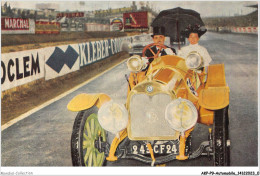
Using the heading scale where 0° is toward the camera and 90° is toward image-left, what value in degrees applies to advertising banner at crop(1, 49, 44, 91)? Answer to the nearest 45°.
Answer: approximately 315°

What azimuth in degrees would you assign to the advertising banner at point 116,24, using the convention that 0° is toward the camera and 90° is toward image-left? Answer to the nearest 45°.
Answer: approximately 0°

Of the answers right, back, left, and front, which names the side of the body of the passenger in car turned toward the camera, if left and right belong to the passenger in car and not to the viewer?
front

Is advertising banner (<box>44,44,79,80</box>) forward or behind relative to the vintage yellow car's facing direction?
behind

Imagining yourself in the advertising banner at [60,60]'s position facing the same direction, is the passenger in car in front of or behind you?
in front

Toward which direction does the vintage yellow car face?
toward the camera

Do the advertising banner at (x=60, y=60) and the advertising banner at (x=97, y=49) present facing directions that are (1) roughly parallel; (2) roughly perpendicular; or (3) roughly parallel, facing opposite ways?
roughly parallel
